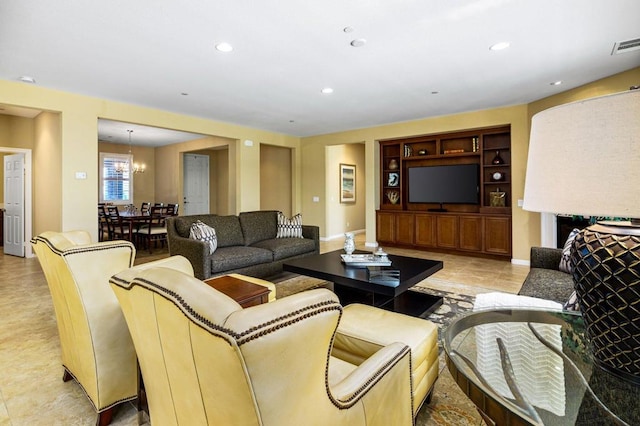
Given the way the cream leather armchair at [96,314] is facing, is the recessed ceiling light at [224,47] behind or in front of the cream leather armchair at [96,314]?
in front

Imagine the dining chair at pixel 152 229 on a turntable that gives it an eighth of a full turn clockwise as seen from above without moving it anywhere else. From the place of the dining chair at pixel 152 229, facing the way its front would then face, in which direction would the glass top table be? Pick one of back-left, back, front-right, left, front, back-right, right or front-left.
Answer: back

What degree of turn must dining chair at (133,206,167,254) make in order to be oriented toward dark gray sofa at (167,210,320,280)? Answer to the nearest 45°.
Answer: approximately 135° to its left

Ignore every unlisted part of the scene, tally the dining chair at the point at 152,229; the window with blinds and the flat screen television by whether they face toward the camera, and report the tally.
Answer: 2

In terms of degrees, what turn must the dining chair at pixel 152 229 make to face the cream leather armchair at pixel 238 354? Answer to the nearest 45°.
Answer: approximately 135° to its left

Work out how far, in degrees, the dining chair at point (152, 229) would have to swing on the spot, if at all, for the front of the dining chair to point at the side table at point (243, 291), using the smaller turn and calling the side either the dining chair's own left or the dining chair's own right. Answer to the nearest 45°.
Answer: approximately 135° to the dining chair's own left

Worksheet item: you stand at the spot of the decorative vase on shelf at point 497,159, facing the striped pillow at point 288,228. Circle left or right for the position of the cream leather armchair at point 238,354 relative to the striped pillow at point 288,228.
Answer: left

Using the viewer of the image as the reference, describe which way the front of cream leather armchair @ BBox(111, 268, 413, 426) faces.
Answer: facing away from the viewer and to the right of the viewer

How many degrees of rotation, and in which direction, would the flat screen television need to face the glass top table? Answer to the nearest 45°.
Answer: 0° — it already faces it

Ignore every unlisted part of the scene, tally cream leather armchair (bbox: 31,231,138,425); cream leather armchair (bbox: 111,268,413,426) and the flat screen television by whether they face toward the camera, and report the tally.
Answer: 1

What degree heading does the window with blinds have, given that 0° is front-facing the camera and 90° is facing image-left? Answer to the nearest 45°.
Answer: approximately 0°

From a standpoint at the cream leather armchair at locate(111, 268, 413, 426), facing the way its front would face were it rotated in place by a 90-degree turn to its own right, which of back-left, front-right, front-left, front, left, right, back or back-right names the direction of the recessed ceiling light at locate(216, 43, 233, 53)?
back-left

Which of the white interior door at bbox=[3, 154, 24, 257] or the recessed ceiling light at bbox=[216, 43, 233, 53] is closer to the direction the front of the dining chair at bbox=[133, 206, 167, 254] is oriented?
the white interior door

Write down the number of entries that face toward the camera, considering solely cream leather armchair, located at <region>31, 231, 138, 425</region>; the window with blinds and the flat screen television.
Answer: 2

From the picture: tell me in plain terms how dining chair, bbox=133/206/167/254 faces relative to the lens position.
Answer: facing away from the viewer and to the left of the viewer
